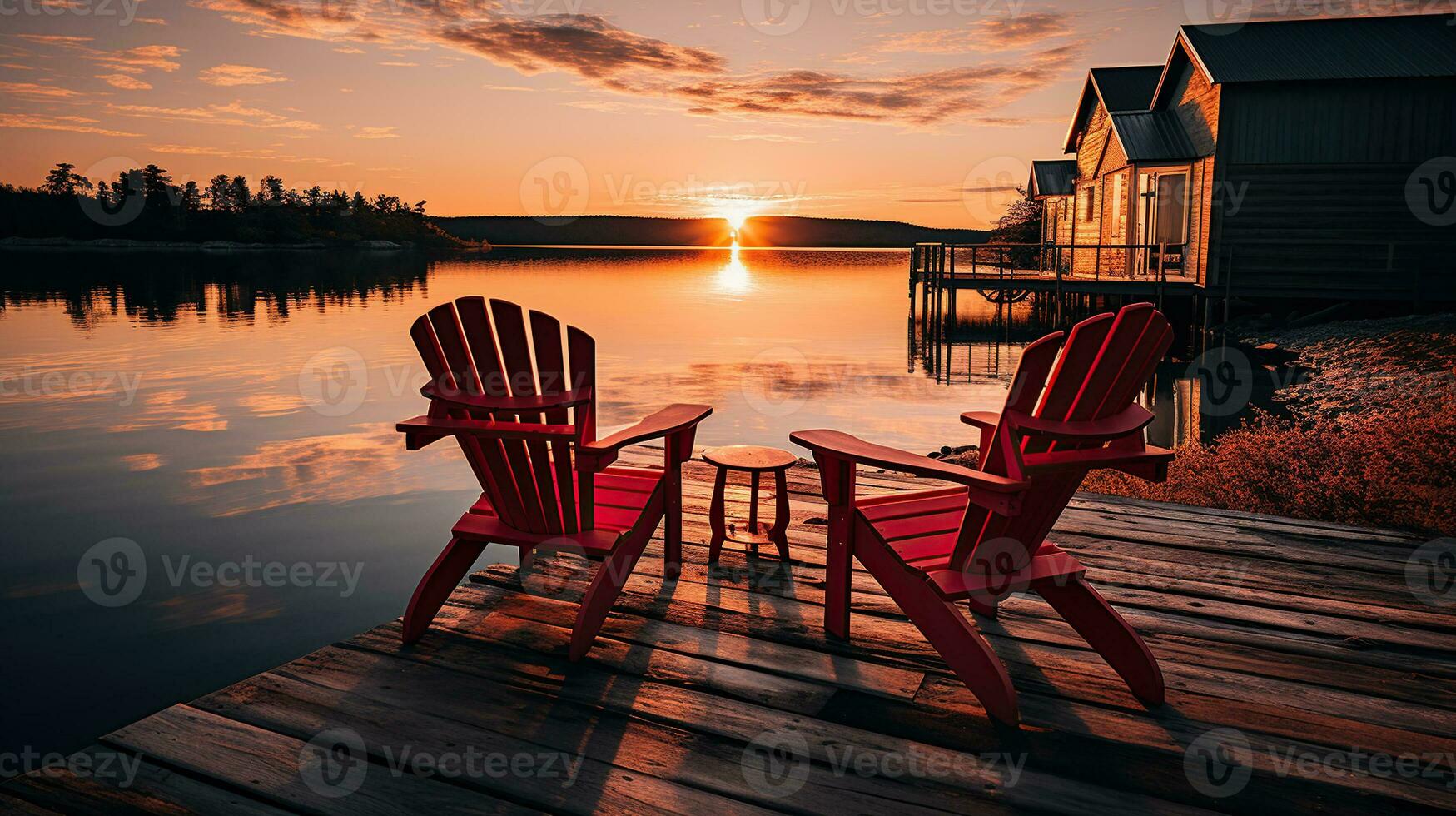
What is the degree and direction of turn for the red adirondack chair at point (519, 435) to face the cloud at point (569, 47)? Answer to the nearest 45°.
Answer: approximately 45° to its left

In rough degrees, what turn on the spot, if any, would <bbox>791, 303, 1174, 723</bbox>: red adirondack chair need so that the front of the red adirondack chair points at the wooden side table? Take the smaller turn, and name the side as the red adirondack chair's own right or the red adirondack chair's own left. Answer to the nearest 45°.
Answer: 0° — it already faces it

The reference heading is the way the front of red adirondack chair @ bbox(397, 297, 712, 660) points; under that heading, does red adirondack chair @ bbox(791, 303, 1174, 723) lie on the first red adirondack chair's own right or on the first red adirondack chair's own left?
on the first red adirondack chair's own right

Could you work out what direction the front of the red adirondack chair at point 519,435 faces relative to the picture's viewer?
facing away from the viewer and to the right of the viewer

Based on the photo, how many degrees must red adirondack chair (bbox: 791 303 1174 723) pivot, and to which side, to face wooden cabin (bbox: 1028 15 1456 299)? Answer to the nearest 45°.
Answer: approximately 45° to its right

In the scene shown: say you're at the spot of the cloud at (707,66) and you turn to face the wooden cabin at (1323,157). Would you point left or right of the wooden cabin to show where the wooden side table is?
right

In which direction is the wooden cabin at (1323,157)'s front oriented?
to the viewer's left

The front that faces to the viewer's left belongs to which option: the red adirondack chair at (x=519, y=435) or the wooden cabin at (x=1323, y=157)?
the wooden cabin

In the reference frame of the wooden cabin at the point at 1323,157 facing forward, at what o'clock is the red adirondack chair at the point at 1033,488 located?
The red adirondack chair is roughly at 9 o'clock from the wooden cabin.

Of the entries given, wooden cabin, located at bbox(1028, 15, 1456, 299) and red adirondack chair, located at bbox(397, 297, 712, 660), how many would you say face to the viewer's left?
1

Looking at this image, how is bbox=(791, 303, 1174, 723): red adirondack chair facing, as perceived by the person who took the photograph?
facing away from the viewer and to the left of the viewer
